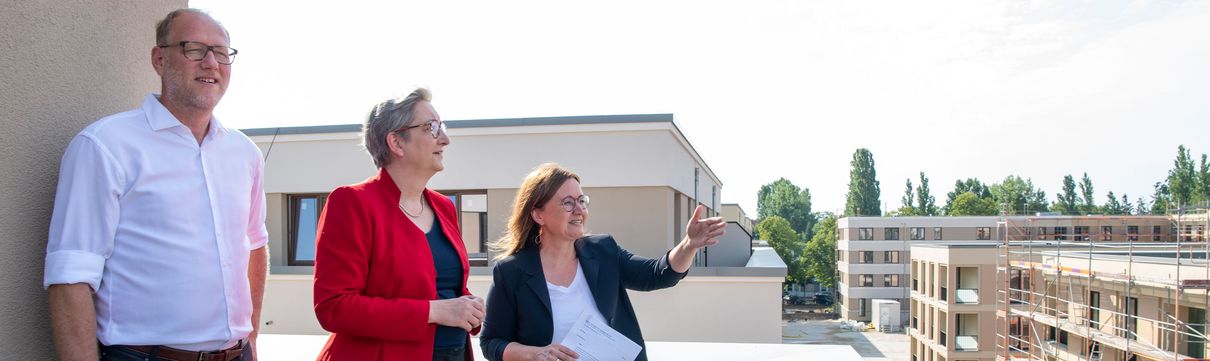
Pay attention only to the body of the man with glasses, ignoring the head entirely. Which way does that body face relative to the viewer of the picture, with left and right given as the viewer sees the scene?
facing the viewer and to the right of the viewer

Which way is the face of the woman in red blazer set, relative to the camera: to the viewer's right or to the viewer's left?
to the viewer's right

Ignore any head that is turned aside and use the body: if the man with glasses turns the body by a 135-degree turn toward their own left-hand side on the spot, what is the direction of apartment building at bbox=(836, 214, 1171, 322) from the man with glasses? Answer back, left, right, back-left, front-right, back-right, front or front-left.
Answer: front-right

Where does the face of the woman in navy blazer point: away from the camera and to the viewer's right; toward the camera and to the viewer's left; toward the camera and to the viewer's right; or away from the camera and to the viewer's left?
toward the camera and to the viewer's right

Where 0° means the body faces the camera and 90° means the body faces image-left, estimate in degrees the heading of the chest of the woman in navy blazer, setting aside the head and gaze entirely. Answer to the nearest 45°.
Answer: approximately 315°

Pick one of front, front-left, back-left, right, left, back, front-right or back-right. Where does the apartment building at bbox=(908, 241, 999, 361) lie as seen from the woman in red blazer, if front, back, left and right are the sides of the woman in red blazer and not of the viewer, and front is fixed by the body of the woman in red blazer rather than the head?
left

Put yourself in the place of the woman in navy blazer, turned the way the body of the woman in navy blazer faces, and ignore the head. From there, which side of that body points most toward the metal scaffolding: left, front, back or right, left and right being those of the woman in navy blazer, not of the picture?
left
